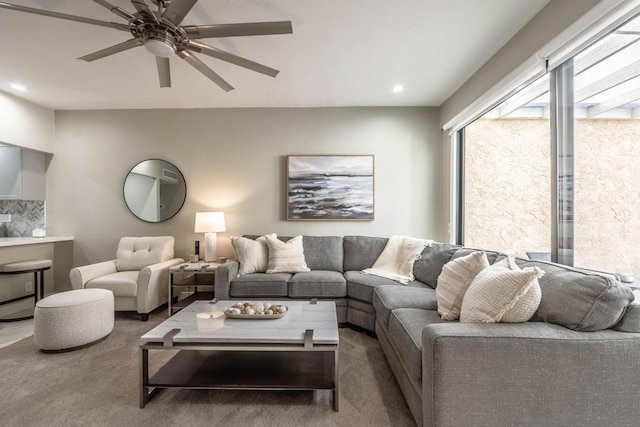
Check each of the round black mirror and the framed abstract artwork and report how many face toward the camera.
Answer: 2

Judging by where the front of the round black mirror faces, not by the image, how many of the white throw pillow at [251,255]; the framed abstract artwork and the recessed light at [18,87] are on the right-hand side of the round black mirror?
1

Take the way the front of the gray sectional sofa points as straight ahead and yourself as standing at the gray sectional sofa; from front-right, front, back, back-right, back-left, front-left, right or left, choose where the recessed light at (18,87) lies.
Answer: front-right

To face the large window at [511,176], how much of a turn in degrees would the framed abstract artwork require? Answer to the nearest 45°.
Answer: approximately 45° to its left

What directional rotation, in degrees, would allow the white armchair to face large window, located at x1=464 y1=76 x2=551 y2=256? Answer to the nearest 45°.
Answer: approximately 90° to its left

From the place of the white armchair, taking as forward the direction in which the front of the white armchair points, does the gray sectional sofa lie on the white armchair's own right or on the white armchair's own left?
on the white armchair's own left

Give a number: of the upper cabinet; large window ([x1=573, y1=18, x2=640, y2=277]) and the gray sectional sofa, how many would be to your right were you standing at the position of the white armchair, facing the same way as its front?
1

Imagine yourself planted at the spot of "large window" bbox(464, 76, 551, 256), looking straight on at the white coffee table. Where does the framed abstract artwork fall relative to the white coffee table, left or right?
right

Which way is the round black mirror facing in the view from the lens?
facing the viewer

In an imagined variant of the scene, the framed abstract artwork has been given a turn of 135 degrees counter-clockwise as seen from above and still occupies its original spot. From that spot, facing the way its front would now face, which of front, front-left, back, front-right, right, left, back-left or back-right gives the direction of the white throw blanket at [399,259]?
right

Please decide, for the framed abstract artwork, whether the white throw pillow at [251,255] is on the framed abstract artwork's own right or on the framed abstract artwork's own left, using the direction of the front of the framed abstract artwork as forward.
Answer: on the framed abstract artwork's own right

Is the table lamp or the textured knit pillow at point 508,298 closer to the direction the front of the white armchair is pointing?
the textured knit pillow

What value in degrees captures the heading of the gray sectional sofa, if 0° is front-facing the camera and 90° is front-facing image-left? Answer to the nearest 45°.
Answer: approximately 45°
